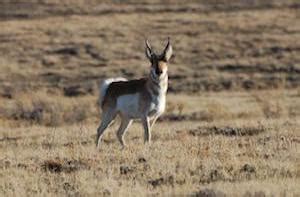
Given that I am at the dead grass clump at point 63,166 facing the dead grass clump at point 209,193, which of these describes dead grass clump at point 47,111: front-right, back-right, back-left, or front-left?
back-left

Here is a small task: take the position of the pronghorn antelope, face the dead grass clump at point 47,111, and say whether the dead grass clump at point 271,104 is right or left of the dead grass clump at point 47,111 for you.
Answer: right

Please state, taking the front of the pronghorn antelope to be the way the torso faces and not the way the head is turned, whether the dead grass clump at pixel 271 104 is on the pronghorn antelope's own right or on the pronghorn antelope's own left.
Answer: on the pronghorn antelope's own left

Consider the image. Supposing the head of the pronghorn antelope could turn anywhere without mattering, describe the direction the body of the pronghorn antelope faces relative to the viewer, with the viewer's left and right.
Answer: facing the viewer and to the right of the viewer

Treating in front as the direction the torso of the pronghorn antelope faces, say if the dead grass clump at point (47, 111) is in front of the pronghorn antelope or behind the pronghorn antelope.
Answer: behind

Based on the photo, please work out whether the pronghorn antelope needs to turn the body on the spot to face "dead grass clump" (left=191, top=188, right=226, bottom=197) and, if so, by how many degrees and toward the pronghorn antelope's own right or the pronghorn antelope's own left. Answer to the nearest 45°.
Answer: approximately 45° to the pronghorn antelope's own right

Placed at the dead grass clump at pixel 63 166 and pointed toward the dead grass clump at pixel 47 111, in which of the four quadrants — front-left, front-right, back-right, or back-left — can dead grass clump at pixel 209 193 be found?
back-right

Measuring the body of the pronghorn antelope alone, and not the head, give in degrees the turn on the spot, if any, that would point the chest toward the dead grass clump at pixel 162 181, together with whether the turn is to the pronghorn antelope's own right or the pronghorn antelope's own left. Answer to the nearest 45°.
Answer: approximately 45° to the pronghorn antelope's own right
